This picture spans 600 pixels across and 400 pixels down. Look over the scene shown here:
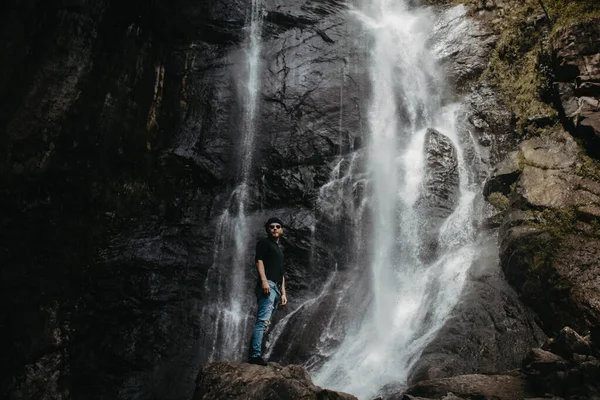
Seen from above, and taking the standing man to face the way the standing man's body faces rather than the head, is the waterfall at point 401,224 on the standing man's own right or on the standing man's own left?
on the standing man's own left

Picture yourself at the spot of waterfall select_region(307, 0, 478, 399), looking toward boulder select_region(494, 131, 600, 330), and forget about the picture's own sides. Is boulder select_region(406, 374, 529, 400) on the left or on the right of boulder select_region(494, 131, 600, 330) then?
right

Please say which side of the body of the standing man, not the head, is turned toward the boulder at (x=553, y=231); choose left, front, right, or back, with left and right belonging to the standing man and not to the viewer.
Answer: left

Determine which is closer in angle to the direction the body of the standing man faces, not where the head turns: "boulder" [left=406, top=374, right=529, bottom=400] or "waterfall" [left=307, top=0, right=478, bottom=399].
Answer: the boulder

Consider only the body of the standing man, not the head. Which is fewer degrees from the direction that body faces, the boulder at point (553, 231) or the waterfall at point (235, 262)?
the boulder

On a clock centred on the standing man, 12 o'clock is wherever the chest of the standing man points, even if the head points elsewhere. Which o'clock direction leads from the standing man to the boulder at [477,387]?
The boulder is roughly at 11 o'clock from the standing man.

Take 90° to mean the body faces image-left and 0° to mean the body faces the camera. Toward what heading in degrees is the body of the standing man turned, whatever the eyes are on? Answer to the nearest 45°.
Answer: approximately 315°

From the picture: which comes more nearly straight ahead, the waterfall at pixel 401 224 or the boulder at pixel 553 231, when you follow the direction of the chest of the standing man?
the boulder

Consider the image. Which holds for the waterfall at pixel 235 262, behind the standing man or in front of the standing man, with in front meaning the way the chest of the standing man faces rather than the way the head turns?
behind
